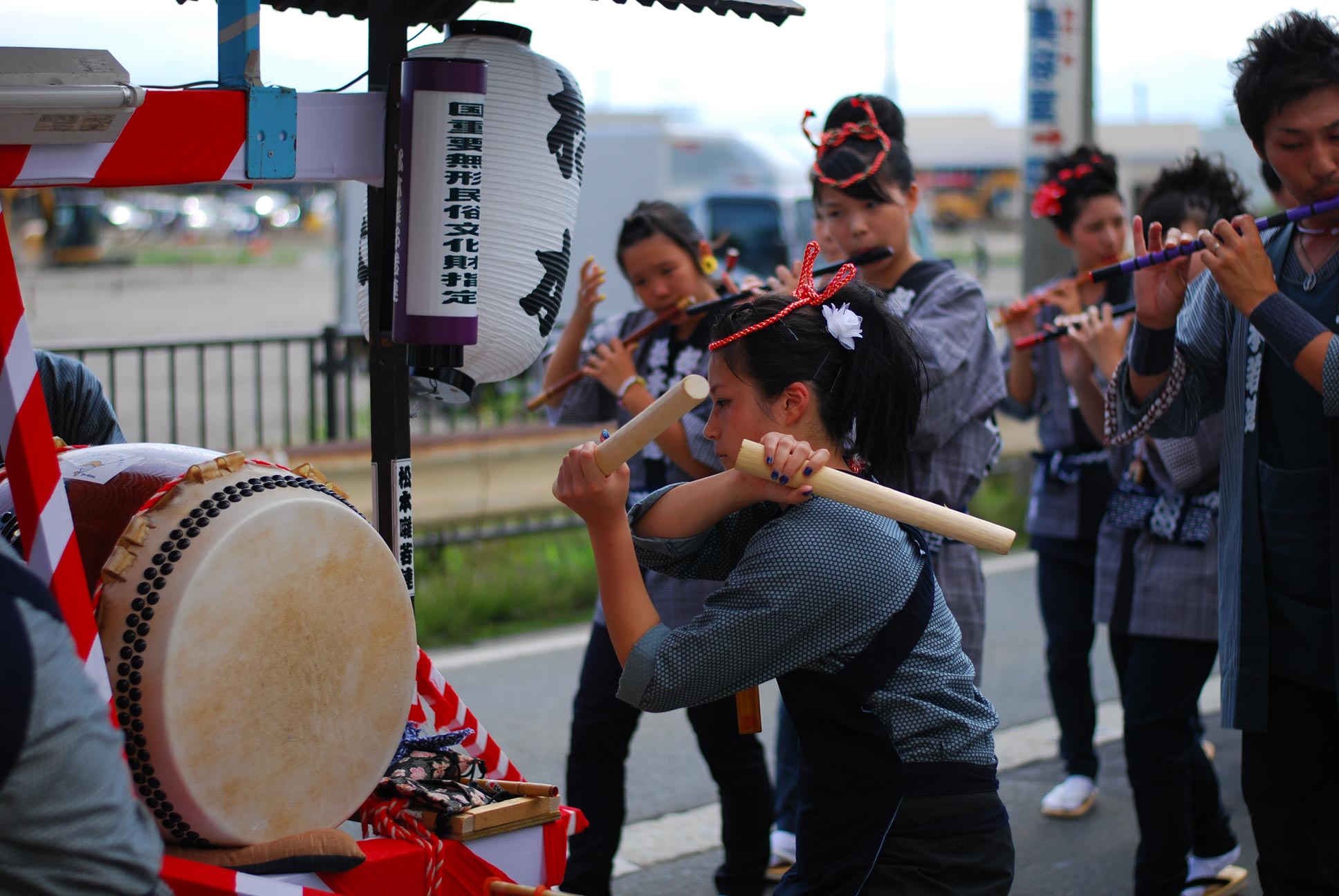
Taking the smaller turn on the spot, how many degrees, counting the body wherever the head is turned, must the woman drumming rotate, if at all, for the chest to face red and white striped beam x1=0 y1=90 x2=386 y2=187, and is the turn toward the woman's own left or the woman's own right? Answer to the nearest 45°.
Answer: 0° — they already face it

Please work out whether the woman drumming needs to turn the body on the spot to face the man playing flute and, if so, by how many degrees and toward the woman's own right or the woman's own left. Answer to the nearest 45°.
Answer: approximately 135° to the woman's own right

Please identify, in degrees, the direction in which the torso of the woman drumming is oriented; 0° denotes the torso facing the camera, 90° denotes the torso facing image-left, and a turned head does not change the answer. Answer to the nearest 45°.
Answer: approximately 90°

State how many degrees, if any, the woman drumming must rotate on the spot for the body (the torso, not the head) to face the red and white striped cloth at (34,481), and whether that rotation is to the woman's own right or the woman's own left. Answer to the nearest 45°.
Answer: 0° — they already face it

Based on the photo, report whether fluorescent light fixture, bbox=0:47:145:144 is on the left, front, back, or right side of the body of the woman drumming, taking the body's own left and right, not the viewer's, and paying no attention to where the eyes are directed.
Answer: front

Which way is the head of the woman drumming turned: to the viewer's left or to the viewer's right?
to the viewer's left

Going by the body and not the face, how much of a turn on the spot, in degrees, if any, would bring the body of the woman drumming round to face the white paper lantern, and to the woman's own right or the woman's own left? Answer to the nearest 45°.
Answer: approximately 45° to the woman's own right
